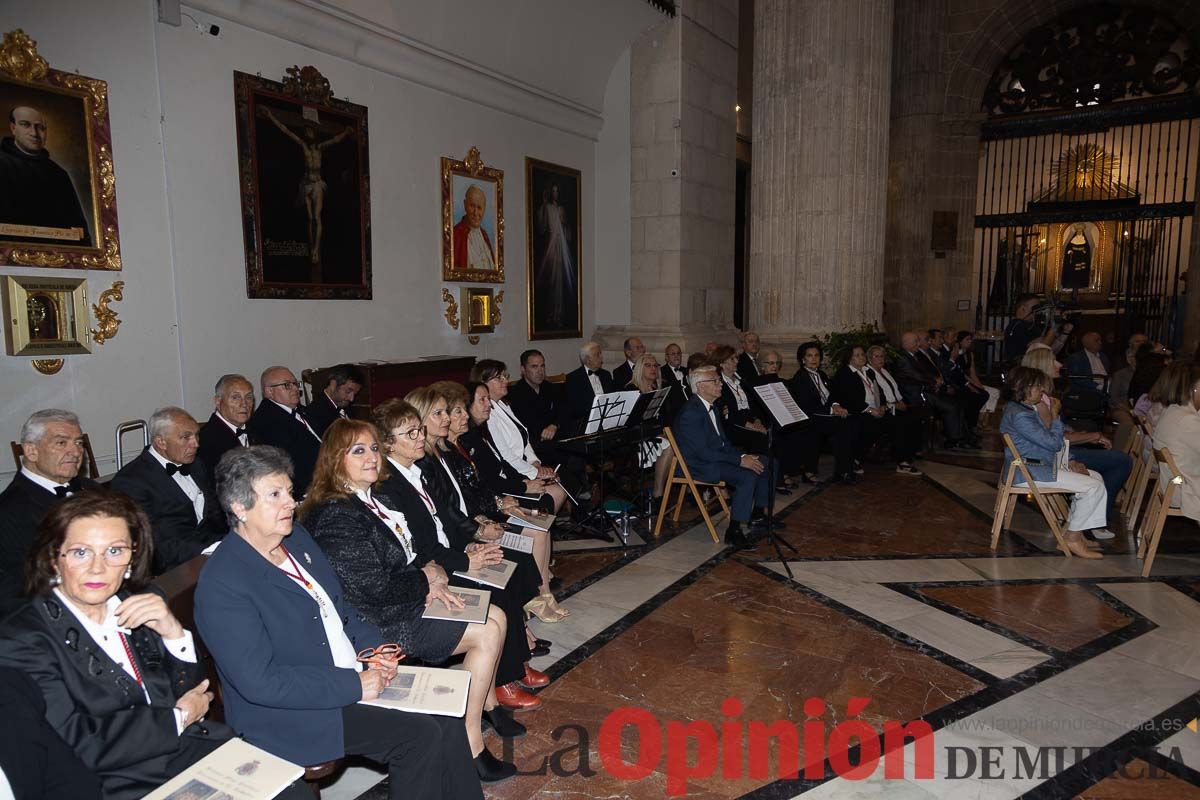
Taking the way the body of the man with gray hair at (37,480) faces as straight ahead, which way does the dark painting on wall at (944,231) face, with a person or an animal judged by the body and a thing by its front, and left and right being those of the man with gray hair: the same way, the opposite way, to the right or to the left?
to the right

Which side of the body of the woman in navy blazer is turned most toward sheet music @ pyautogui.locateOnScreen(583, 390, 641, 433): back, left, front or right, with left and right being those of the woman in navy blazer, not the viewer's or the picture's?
left

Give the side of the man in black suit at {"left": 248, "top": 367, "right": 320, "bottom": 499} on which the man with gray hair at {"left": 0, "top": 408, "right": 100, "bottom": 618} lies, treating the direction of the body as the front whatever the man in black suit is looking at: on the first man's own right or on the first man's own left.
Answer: on the first man's own right

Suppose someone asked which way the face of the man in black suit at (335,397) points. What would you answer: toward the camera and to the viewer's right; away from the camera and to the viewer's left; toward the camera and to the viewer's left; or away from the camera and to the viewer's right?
toward the camera and to the viewer's right

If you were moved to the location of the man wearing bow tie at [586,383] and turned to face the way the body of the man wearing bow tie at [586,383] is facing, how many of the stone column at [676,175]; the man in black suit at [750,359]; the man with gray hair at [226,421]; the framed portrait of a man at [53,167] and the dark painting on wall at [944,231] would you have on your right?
2

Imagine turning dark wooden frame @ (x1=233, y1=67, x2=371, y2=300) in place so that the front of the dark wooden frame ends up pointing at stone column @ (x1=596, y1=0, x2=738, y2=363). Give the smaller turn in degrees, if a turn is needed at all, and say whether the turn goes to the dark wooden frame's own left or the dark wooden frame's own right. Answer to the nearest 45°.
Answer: approximately 90° to the dark wooden frame's own left

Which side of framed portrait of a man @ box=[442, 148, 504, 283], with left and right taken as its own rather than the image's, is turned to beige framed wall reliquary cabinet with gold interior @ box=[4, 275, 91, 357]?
right

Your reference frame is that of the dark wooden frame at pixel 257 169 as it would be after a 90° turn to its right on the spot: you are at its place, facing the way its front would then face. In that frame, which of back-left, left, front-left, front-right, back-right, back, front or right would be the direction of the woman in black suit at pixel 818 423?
back-left

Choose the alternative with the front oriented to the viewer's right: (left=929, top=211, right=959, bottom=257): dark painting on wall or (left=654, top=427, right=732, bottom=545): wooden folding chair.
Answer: the wooden folding chair

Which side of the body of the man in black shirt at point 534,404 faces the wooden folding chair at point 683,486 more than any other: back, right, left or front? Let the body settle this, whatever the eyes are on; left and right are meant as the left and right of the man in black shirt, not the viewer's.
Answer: front

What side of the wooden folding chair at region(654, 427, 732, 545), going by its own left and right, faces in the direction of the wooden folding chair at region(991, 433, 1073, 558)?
front
